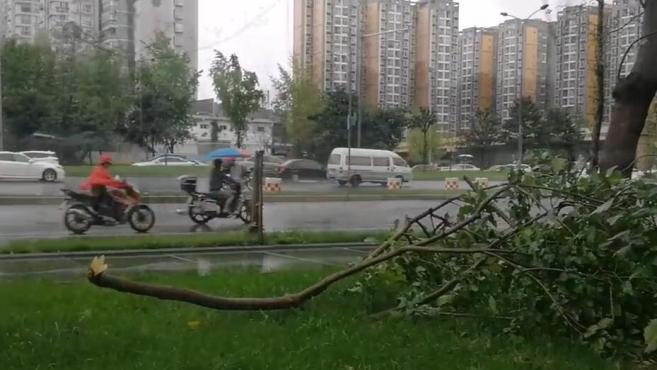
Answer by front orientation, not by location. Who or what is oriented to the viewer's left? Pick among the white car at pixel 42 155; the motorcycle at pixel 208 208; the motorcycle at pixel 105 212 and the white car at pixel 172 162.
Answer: the white car at pixel 172 162

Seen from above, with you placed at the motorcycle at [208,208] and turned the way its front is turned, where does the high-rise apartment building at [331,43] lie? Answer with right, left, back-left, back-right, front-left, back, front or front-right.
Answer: front-left

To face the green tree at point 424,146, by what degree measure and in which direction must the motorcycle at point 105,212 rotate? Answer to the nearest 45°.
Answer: approximately 45° to its left

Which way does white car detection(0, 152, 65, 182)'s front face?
to the viewer's right

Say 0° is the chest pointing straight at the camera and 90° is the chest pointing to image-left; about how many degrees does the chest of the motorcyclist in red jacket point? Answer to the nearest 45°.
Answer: approximately 270°

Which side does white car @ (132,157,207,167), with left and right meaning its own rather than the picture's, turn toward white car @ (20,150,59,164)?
front

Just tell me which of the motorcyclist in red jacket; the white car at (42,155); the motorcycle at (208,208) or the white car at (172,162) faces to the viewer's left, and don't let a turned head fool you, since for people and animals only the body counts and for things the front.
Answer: the white car at (172,162)

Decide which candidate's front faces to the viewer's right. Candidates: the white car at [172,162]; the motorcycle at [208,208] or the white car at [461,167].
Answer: the motorcycle

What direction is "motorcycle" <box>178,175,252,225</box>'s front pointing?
to the viewer's right

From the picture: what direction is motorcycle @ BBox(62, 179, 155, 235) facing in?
to the viewer's right

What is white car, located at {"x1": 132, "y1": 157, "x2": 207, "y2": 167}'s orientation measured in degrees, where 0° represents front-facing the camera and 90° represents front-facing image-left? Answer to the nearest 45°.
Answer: approximately 90°

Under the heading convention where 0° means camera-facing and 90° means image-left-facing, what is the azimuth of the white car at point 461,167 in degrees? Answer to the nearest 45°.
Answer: approximately 90°
